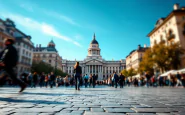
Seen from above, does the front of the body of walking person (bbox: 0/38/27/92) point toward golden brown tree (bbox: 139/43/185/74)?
no

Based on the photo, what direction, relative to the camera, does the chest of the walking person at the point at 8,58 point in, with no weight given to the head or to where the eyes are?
to the viewer's left

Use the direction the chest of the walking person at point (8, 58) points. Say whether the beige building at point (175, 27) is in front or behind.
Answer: behind
